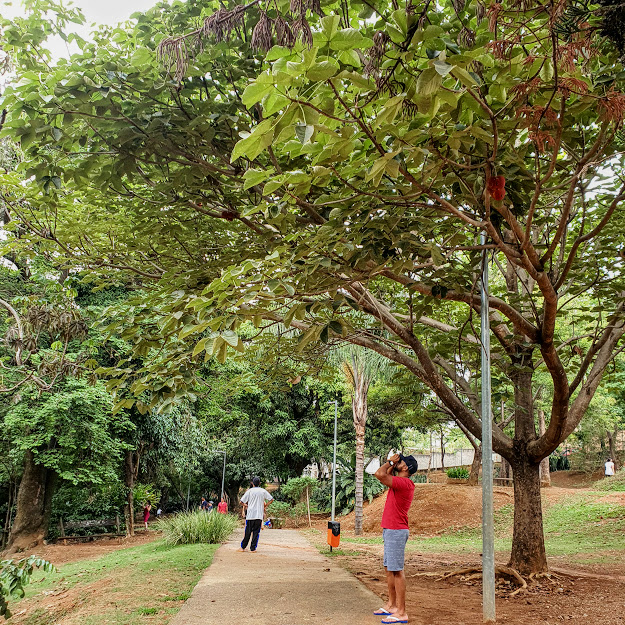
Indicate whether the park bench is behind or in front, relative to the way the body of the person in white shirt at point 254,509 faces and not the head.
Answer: in front

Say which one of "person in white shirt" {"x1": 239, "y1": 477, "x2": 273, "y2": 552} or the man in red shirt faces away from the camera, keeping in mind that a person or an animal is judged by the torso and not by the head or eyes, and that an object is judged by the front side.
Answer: the person in white shirt

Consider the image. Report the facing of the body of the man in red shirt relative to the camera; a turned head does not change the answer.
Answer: to the viewer's left

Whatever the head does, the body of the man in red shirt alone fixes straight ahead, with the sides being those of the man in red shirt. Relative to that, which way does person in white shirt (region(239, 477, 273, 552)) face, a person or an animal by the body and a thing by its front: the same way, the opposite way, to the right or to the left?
to the right

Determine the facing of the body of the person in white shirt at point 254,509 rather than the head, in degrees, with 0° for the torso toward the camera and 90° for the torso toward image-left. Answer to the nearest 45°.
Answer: approximately 180°

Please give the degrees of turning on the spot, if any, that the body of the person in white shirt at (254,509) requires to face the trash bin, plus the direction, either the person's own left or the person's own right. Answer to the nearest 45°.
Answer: approximately 90° to the person's own right

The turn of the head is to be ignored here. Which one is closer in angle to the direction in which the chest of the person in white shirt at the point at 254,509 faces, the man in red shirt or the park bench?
the park bench

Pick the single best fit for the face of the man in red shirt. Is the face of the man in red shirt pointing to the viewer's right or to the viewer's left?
to the viewer's left

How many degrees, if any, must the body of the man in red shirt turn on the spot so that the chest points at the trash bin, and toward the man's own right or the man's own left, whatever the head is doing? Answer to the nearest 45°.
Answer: approximately 90° to the man's own right

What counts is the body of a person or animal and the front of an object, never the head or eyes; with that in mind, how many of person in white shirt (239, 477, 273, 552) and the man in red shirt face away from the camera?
1
